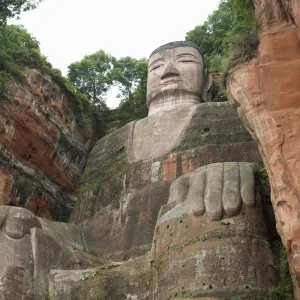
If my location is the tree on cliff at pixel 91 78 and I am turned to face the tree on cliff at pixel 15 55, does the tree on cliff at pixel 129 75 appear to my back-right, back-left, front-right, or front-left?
back-left

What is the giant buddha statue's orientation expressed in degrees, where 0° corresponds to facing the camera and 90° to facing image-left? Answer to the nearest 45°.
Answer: approximately 45°
